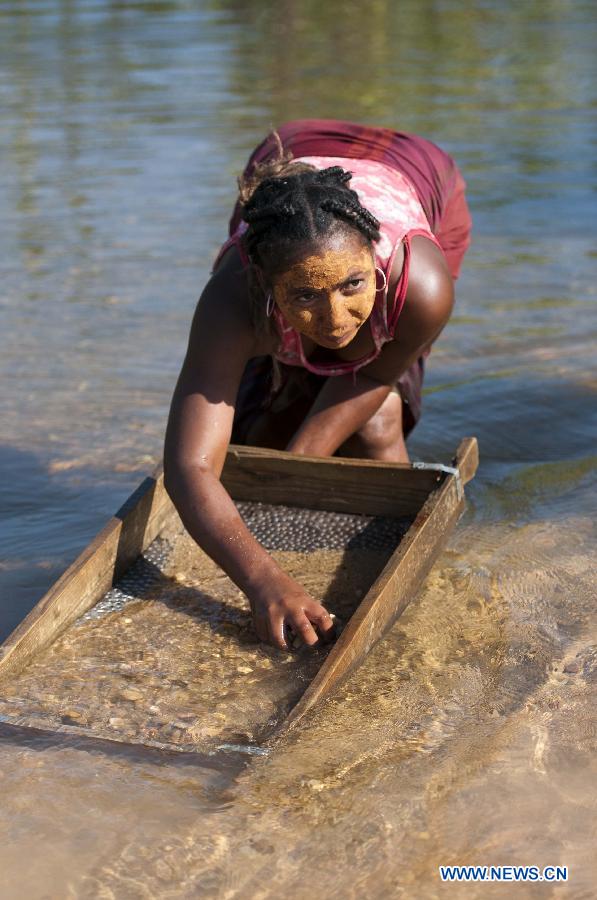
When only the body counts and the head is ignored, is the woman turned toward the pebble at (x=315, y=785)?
yes

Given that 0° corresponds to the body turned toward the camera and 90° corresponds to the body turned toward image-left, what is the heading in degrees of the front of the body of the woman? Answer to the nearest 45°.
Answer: approximately 0°

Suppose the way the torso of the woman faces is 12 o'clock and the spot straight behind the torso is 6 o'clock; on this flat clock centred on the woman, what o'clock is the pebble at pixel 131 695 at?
The pebble is roughly at 1 o'clock from the woman.
